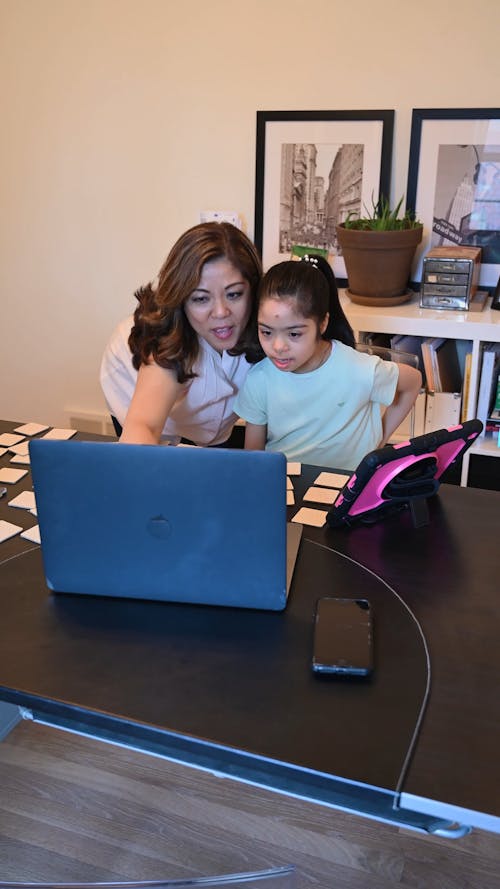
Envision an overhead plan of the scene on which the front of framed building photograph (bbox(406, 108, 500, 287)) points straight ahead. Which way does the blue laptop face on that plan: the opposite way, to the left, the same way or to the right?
the opposite way

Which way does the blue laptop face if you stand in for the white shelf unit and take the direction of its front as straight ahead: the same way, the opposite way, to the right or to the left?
the opposite way

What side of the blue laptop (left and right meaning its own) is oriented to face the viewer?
back

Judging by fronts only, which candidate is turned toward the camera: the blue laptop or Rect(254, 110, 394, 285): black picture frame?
the black picture frame

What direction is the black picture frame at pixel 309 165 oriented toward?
toward the camera

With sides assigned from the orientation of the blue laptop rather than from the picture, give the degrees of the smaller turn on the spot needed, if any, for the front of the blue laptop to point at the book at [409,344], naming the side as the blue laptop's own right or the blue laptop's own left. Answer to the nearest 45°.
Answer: approximately 45° to the blue laptop's own right

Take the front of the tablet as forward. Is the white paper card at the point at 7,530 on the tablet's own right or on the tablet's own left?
on the tablet's own left

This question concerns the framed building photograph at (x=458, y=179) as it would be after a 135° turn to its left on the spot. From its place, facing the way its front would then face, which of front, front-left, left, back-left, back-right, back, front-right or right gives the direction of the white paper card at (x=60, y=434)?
back

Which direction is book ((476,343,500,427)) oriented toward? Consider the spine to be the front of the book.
toward the camera

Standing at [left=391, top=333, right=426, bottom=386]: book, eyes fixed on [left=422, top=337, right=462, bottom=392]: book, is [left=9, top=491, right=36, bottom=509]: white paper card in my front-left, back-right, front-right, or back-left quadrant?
back-right

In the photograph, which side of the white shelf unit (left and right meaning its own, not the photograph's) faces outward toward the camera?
front

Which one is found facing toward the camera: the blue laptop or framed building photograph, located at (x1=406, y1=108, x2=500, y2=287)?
the framed building photograph

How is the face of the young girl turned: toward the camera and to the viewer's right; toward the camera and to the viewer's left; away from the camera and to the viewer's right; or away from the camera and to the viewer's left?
toward the camera and to the viewer's left

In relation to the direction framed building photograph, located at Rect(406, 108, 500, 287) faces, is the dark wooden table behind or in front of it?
in front

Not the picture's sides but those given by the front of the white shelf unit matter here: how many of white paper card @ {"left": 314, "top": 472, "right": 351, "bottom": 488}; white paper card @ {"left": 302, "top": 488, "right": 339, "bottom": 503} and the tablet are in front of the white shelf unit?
3

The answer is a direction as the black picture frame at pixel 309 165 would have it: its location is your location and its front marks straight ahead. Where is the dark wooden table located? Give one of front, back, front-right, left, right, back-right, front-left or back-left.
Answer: front
